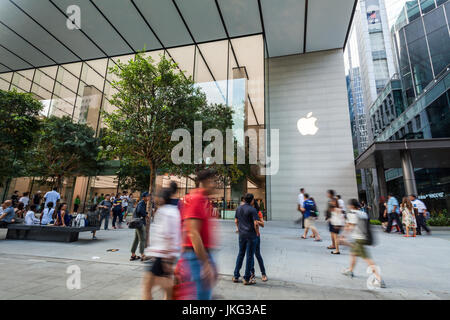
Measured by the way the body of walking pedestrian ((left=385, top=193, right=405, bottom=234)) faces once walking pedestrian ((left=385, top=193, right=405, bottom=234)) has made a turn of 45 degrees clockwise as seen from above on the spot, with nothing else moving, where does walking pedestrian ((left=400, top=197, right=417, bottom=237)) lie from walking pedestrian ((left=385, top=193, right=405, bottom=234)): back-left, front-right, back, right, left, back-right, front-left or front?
back
